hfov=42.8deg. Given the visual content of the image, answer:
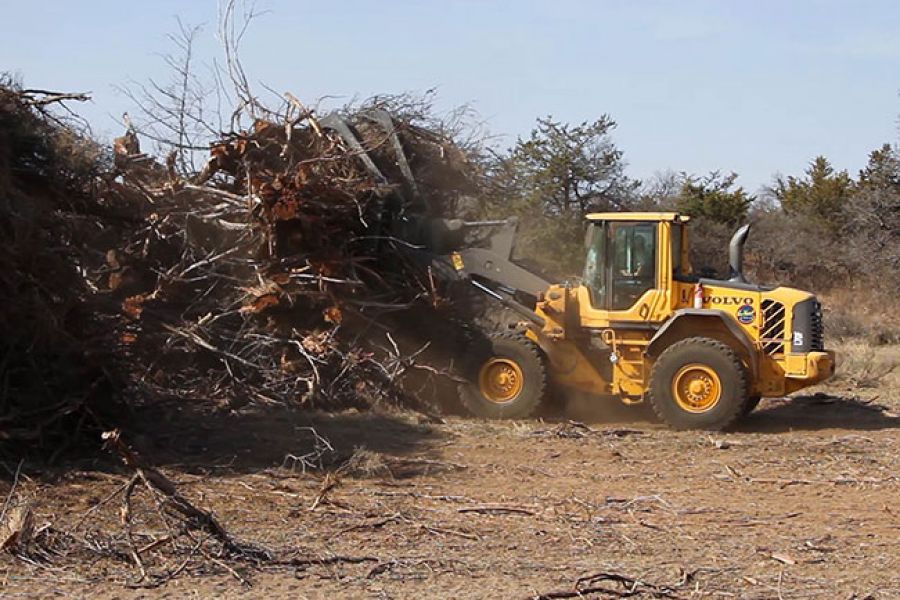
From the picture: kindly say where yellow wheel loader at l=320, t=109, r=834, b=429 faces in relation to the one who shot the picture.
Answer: facing to the left of the viewer

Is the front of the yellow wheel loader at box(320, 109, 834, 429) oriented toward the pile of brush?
yes
